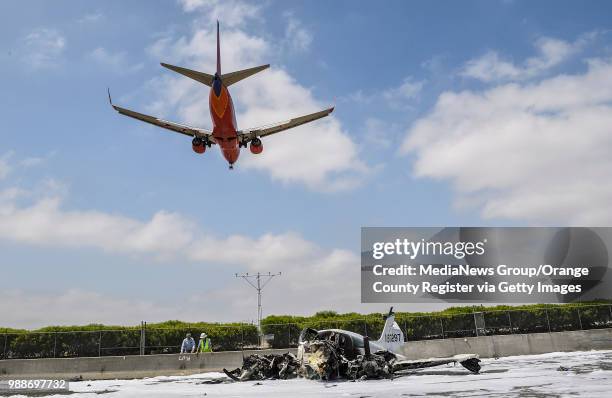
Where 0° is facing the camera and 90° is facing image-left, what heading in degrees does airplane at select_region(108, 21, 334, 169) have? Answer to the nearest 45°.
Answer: approximately 180°

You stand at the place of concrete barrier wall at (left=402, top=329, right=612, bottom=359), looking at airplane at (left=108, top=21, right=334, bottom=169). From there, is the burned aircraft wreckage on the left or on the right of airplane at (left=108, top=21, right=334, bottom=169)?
left
